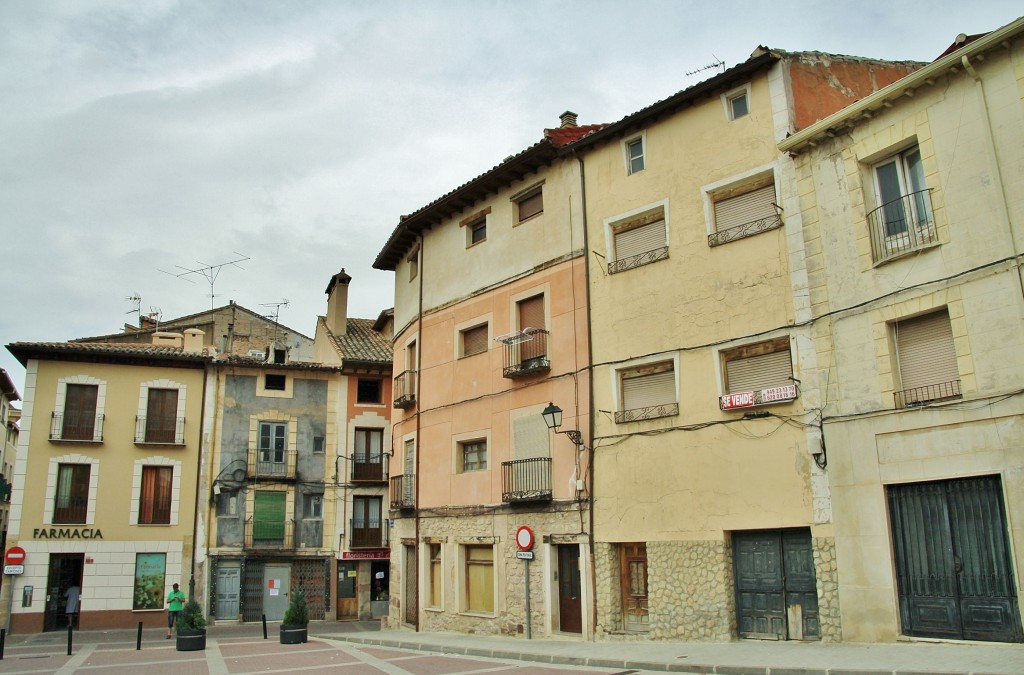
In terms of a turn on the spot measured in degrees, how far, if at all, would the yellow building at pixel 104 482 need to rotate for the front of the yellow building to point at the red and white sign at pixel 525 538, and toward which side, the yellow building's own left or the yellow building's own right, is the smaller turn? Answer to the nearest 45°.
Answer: approximately 45° to the yellow building's own left

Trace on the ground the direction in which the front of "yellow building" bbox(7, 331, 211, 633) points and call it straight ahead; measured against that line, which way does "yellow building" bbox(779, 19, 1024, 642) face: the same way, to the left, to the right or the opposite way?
to the right

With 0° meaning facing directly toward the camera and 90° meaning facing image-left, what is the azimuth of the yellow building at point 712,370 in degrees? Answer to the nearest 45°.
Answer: approximately 45°

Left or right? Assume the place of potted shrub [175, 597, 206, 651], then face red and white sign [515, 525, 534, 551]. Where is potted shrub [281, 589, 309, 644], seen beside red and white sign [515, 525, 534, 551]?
left

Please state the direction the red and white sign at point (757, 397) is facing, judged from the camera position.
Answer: facing the viewer and to the left of the viewer

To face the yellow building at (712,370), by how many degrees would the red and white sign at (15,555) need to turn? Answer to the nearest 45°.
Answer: approximately 45° to its left

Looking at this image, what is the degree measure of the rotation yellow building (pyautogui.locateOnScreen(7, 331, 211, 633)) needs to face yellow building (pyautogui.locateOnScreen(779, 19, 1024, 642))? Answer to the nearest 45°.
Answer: approximately 45° to its left

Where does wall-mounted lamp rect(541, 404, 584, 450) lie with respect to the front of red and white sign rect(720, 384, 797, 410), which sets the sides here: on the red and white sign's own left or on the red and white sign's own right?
on the red and white sign's own right

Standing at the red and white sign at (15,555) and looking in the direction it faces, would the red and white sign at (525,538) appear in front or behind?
in front

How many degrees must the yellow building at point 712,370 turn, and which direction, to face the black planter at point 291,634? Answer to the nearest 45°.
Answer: approximately 45° to its right
